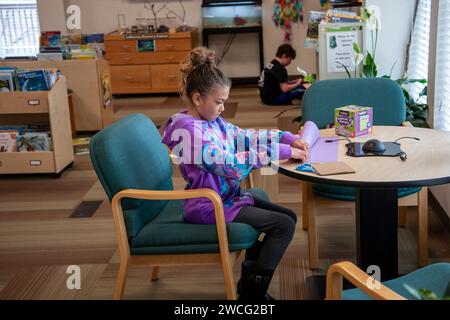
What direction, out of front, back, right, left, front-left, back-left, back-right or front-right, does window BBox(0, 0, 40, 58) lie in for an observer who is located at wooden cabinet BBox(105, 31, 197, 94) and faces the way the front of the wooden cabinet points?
back-right

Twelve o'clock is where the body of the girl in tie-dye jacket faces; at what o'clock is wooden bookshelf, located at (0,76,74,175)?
The wooden bookshelf is roughly at 8 o'clock from the girl in tie-dye jacket.

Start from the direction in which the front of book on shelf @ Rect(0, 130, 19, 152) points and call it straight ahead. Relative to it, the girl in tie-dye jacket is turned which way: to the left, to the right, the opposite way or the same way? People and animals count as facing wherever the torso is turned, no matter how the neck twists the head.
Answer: to the left

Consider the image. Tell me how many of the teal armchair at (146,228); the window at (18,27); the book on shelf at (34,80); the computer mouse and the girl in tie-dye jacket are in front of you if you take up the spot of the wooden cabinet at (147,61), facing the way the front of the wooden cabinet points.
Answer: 4

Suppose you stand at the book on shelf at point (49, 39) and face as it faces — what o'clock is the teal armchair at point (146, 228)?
The teal armchair is roughly at 12 o'clock from the book on shelf.

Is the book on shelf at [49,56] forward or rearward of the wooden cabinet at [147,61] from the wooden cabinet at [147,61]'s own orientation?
forward

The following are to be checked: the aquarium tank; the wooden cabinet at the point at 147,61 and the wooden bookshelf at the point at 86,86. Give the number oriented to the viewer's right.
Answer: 1

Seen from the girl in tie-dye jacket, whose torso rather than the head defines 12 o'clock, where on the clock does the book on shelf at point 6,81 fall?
The book on shelf is roughly at 8 o'clock from the girl in tie-dye jacket.

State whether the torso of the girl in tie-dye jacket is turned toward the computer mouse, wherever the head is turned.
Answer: yes

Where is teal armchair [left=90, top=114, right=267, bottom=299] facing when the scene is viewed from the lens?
facing the viewer and to the right of the viewer
